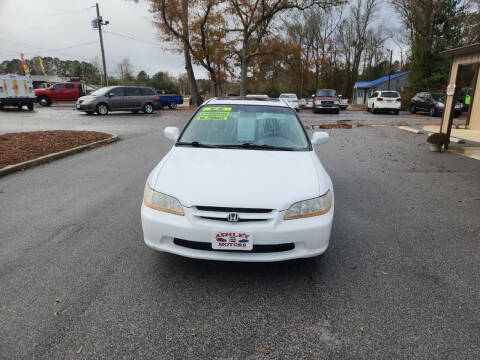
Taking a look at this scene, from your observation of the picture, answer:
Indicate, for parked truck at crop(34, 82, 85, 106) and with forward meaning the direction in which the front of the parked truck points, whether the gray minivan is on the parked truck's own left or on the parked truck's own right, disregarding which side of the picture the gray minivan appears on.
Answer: on the parked truck's own left

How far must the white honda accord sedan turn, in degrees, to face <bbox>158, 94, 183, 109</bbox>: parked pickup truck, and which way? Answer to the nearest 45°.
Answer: approximately 180°

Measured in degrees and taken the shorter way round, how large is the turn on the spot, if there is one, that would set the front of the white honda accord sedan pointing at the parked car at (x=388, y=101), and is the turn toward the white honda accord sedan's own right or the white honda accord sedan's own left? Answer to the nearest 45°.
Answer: approximately 135° to the white honda accord sedan's own left

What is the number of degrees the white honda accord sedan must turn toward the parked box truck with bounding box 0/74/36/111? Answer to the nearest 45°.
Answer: approximately 135° to its right

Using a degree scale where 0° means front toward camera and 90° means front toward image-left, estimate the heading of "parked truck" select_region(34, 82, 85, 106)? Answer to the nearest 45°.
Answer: approximately 90°

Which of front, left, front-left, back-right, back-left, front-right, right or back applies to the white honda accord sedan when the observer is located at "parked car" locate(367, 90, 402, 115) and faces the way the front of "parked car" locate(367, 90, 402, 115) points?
back-left

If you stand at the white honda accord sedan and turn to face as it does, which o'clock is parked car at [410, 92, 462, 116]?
The parked car is roughly at 7 o'clock from the white honda accord sedan.

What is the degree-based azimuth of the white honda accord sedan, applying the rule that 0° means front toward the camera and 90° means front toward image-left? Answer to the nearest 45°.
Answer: approximately 0°
